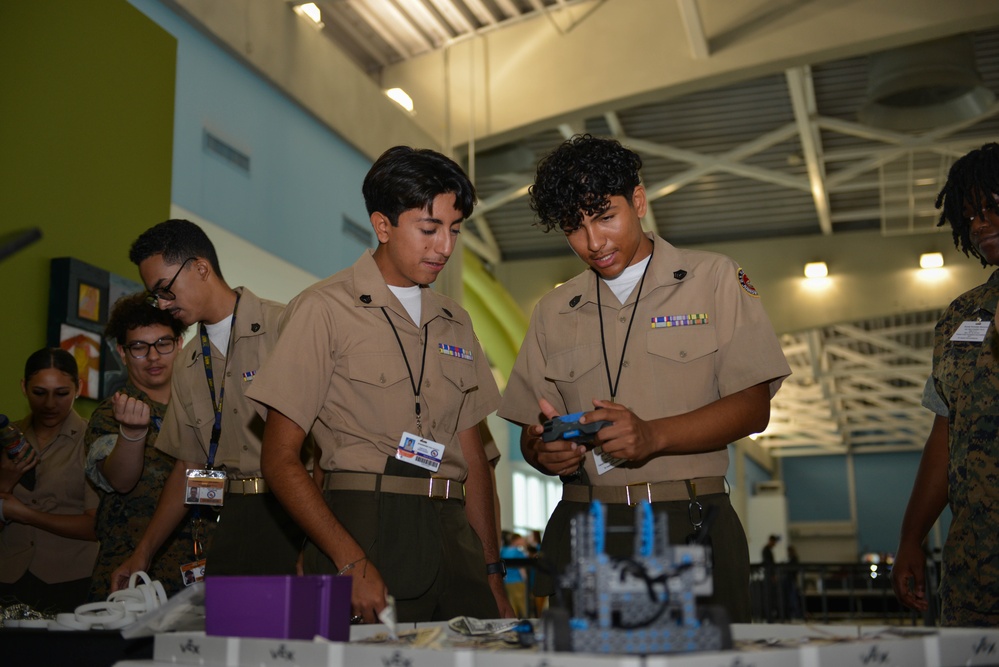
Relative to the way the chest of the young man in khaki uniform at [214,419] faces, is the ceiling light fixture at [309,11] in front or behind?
behind

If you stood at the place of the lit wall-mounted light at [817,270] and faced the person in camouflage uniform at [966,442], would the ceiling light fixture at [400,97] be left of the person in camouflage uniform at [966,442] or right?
right

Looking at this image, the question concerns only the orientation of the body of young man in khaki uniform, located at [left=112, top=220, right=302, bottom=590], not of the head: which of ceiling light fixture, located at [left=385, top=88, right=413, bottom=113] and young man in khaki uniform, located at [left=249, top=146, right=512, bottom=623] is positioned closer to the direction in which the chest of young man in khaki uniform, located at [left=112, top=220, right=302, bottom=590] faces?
the young man in khaki uniform

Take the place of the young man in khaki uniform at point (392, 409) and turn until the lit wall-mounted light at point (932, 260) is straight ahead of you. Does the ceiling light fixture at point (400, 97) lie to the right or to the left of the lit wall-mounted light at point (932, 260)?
left

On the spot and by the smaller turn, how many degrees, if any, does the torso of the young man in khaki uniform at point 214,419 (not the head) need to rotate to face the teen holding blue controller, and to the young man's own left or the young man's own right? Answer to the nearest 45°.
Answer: approximately 90° to the young man's own left

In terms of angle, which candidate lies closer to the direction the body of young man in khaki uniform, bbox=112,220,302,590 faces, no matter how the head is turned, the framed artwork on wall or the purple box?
the purple box

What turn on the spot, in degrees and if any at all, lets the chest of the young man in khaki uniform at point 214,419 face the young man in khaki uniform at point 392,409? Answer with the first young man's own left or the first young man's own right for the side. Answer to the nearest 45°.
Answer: approximately 90° to the first young man's own left

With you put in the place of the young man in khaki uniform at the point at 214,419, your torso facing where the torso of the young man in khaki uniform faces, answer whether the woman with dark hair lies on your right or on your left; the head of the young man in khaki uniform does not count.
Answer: on your right

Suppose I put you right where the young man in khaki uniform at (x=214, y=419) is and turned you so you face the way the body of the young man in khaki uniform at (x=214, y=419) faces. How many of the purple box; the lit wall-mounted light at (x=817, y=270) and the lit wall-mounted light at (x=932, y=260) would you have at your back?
2

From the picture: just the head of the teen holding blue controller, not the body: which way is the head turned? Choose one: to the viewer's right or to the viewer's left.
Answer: to the viewer's left
